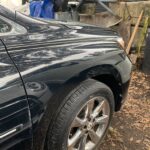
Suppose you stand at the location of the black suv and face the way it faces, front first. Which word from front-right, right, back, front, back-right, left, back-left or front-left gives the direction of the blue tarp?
front-left

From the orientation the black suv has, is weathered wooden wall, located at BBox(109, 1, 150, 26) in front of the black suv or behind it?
in front

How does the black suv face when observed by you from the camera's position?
facing away from the viewer and to the right of the viewer
